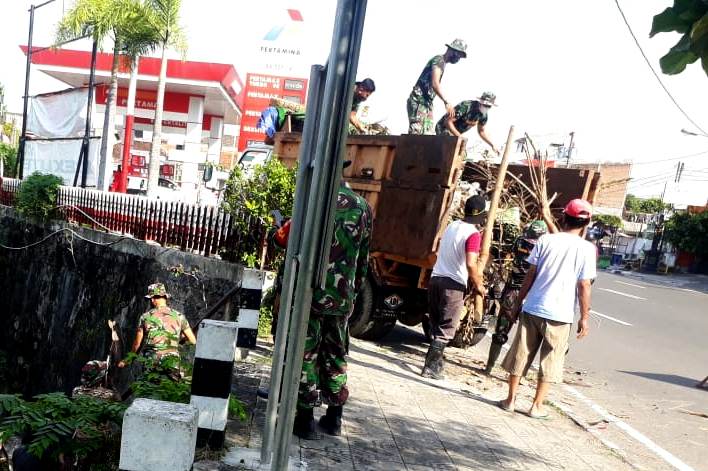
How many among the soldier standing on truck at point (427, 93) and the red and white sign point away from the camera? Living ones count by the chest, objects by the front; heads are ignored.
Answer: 0

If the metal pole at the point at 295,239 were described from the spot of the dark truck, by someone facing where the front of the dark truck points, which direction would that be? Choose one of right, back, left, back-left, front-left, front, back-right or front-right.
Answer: back-left

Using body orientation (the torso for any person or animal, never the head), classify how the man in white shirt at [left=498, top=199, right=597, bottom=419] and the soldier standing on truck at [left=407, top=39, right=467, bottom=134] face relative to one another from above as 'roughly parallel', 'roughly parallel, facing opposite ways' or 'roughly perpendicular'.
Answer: roughly perpendicular

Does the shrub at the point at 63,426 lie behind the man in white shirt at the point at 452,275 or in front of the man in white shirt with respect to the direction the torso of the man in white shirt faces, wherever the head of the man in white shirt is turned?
behind

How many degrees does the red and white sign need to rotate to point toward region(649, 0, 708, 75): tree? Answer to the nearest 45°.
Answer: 0° — it already faces it

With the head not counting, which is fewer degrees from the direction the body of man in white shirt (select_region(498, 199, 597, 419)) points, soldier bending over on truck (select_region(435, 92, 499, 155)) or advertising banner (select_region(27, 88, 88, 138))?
the soldier bending over on truck

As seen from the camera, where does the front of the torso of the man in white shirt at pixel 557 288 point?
away from the camera

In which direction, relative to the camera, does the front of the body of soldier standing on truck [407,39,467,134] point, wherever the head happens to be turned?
to the viewer's right

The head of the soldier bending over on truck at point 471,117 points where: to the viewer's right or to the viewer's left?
to the viewer's right

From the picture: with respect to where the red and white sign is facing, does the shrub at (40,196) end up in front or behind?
in front

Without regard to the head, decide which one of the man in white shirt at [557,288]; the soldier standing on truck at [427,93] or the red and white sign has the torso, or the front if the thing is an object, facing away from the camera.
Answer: the man in white shirt

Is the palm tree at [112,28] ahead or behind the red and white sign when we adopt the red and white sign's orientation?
ahead
